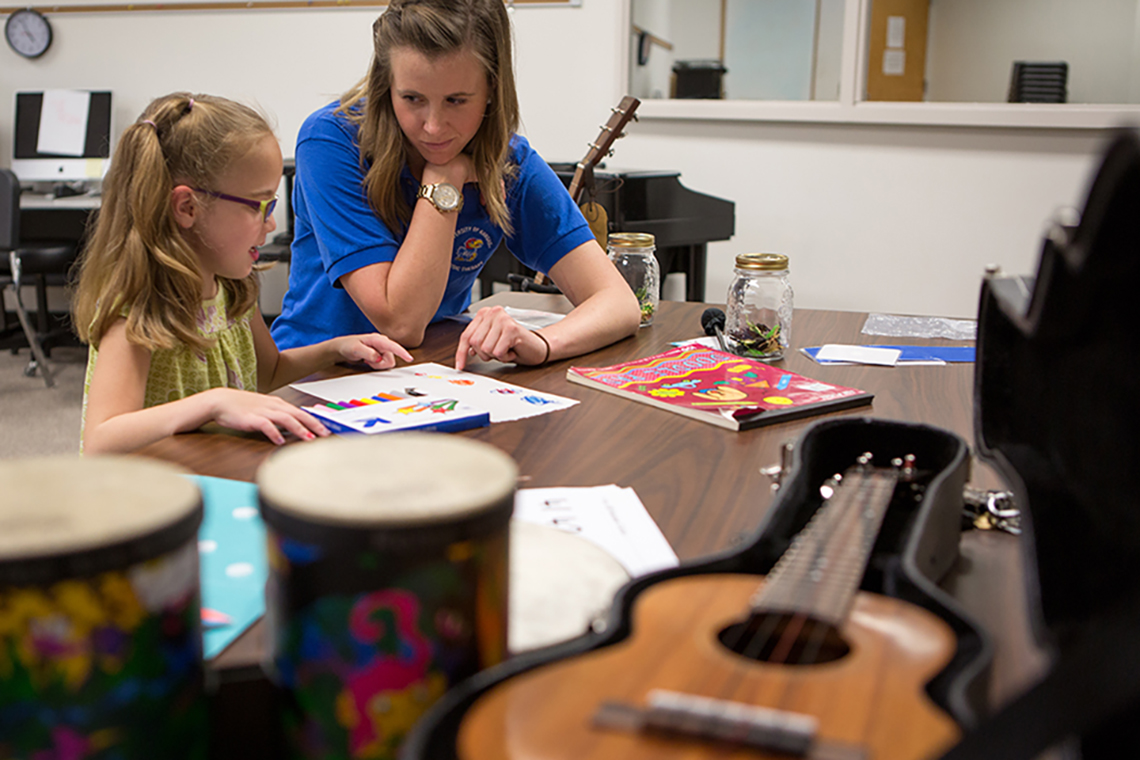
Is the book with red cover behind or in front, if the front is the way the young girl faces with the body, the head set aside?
in front

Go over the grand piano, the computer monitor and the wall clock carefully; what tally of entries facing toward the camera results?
2

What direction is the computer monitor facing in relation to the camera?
toward the camera

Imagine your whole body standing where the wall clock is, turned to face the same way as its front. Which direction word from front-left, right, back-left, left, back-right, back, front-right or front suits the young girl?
front

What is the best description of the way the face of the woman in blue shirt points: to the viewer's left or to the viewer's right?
to the viewer's left

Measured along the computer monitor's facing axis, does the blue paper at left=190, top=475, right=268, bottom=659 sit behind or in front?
in front

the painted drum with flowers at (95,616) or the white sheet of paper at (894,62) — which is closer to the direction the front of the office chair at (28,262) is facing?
the white sheet of paper

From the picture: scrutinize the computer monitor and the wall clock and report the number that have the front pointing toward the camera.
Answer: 2

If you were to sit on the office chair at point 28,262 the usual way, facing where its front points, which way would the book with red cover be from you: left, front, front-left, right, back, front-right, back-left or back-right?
right

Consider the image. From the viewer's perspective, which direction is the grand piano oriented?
to the viewer's left

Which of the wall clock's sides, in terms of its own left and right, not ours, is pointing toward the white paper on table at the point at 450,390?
front
